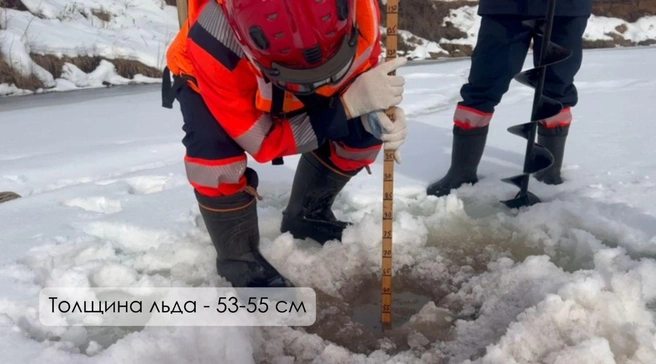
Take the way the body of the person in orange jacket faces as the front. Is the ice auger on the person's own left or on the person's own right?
on the person's own left
